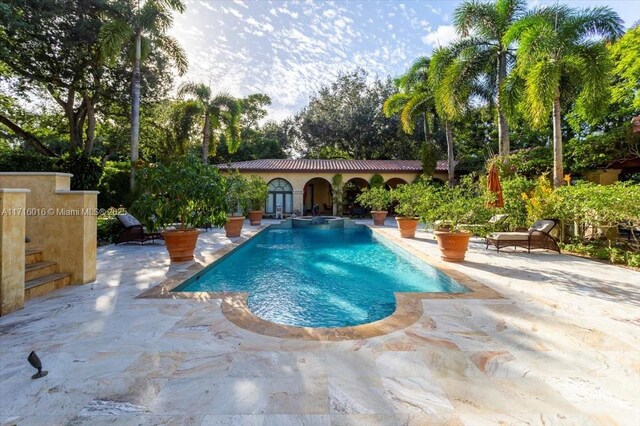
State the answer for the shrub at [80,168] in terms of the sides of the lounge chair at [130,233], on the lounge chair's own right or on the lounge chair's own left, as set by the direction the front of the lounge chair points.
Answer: on the lounge chair's own left

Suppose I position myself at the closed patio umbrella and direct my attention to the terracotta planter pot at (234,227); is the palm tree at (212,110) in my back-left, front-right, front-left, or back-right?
front-right

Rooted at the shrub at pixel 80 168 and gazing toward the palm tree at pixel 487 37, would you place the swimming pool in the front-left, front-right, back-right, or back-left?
front-right

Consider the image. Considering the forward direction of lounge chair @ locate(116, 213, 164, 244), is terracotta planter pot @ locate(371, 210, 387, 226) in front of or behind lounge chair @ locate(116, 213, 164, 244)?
in front

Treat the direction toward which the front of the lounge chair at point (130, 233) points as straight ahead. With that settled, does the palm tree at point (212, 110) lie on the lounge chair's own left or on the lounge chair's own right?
on the lounge chair's own left

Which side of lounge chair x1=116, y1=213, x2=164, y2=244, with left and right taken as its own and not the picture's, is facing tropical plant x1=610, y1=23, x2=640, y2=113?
front

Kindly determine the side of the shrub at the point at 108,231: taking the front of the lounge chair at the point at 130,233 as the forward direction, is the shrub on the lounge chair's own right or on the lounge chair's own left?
on the lounge chair's own left

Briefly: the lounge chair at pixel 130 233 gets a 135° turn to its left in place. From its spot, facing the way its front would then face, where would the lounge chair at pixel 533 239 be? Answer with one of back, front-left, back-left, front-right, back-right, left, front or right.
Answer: back

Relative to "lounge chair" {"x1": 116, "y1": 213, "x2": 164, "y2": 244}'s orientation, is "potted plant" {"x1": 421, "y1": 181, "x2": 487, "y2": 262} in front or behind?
in front

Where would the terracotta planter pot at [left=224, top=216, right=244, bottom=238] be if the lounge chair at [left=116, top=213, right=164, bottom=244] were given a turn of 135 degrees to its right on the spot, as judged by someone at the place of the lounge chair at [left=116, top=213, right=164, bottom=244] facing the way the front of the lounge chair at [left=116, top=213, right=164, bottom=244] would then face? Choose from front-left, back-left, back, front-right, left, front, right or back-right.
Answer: back-left

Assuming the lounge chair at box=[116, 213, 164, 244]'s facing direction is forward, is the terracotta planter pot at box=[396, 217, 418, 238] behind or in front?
in front

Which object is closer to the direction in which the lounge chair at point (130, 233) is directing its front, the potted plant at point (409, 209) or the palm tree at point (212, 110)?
the potted plant

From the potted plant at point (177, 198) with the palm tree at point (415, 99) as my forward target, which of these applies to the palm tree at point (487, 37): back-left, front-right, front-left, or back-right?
front-right

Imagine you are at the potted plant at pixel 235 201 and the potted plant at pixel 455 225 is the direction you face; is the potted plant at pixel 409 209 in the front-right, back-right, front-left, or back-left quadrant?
front-left

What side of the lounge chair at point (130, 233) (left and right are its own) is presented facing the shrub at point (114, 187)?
left

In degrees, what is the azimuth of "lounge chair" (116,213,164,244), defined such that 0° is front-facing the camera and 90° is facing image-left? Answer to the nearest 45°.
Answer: approximately 270°
